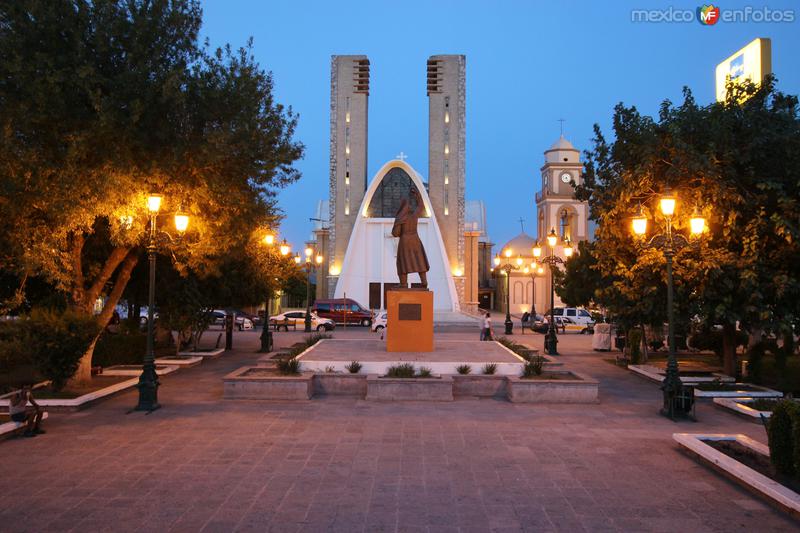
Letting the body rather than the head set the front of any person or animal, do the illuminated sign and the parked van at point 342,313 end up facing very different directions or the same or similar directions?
very different directions

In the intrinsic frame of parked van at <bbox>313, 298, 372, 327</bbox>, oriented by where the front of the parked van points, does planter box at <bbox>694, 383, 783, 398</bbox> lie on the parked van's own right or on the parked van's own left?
on the parked van's own right

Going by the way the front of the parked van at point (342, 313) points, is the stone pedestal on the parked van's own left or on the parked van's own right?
on the parked van's own right

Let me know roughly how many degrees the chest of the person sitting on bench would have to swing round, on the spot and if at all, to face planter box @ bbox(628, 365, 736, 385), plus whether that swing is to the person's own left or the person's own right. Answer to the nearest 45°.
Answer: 0° — they already face it

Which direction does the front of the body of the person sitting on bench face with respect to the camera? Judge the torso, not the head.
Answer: to the viewer's right

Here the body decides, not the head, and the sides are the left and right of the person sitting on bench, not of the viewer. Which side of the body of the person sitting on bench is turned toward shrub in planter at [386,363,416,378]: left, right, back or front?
front

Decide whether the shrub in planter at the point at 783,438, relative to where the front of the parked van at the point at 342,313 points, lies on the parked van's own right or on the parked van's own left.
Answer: on the parked van's own right

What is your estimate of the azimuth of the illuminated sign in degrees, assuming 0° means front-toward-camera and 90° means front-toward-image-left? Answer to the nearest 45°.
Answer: approximately 45°

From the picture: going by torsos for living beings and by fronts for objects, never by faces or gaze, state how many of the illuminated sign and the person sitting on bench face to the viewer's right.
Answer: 1

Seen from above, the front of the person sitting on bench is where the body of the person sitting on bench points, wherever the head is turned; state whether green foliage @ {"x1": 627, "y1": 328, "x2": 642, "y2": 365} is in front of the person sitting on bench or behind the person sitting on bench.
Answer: in front

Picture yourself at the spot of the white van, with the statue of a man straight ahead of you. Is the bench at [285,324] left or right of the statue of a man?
right
